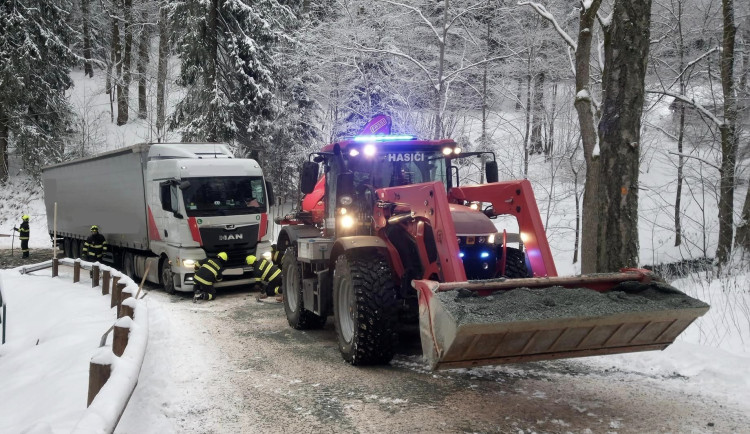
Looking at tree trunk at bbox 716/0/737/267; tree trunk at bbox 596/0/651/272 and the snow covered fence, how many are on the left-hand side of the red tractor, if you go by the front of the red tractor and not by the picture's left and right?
2

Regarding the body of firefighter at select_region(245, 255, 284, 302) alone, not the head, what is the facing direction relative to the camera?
to the viewer's left

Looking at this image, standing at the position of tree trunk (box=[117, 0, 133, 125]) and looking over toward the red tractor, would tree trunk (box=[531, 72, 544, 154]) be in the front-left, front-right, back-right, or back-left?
front-left

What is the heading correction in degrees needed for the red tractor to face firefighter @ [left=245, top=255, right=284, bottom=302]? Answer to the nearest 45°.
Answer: approximately 180°

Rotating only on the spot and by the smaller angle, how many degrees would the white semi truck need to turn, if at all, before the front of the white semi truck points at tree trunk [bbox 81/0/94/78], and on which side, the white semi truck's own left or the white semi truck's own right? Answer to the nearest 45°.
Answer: approximately 135° to the white semi truck's own left

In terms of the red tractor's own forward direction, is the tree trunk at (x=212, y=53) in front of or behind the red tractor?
behind

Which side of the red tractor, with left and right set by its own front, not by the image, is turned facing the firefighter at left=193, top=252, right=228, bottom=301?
back

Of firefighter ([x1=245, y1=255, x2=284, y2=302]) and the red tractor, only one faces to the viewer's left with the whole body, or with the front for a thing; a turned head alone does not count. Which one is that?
the firefighter

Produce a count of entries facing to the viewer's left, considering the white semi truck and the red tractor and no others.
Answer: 0

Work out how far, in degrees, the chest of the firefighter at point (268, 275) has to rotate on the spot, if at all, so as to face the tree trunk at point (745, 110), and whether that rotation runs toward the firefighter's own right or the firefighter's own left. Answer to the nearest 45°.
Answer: approximately 180°

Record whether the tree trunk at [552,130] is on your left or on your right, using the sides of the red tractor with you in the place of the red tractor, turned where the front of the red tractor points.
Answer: on your left

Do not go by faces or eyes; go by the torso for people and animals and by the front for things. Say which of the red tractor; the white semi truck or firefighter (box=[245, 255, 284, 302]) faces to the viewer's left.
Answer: the firefighter

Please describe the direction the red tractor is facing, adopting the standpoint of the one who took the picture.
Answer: facing the viewer and to the right of the viewer

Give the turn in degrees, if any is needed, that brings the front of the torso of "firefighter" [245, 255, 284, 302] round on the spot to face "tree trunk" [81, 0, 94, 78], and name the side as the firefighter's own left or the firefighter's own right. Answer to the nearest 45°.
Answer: approximately 90° to the firefighter's own right

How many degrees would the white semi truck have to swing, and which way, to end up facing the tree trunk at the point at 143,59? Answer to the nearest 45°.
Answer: approximately 135° to its left

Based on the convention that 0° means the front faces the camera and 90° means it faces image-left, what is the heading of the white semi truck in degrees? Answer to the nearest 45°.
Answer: approximately 315°

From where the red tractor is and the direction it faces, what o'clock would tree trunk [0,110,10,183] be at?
The tree trunk is roughly at 6 o'clock from the red tractor.
